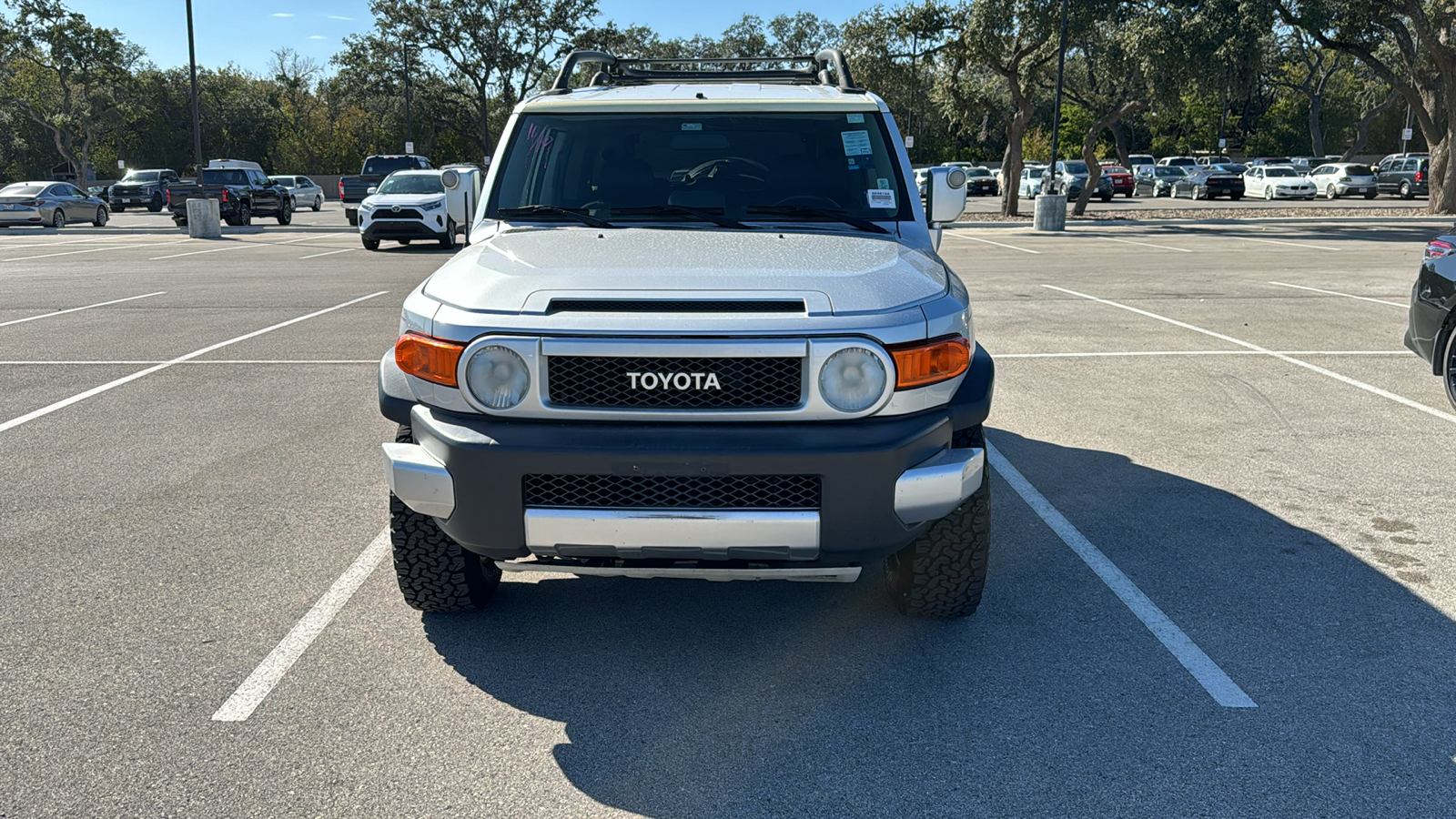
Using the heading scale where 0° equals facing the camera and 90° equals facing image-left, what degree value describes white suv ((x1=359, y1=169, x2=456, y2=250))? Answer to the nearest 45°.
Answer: approximately 45°

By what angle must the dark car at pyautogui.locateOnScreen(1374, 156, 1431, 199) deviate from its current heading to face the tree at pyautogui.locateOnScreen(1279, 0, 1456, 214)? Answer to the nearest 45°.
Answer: approximately 135° to its left

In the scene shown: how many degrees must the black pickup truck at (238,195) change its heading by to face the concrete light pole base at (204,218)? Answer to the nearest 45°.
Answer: approximately 135° to its right

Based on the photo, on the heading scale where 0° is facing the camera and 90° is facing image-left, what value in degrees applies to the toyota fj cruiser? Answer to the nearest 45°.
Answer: approximately 0°

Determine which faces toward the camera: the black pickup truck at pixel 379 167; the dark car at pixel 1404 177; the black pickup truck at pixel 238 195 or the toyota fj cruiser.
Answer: the toyota fj cruiser

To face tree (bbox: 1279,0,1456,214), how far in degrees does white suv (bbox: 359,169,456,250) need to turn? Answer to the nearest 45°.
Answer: approximately 135° to its left

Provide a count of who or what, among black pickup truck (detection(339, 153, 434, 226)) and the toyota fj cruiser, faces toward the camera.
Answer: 1

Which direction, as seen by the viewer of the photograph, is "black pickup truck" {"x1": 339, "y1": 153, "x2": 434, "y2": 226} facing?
facing away from the viewer and to the right of the viewer

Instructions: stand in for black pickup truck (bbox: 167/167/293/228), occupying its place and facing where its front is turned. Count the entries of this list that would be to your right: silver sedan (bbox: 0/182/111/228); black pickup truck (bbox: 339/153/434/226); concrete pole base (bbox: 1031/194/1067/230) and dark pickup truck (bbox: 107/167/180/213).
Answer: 2

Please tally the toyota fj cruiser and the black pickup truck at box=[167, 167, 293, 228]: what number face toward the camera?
1
